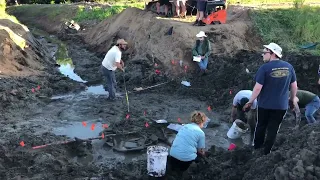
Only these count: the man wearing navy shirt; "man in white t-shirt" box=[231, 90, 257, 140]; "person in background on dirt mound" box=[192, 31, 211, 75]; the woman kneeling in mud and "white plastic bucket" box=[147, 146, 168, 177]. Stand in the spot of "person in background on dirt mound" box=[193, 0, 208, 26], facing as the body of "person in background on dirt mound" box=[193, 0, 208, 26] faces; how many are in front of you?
5

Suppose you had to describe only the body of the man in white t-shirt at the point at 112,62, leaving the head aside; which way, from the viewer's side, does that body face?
to the viewer's right

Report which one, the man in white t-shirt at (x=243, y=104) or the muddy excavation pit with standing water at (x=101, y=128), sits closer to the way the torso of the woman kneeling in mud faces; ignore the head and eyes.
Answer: the man in white t-shirt

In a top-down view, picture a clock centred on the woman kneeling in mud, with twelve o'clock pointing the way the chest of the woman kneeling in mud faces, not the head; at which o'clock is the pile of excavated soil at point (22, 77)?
The pile of excavated soil is roughly at 9 o'clock from the woman kneeling in mud.

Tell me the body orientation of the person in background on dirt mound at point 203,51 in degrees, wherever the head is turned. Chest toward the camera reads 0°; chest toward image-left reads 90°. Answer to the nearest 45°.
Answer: approximately 0°

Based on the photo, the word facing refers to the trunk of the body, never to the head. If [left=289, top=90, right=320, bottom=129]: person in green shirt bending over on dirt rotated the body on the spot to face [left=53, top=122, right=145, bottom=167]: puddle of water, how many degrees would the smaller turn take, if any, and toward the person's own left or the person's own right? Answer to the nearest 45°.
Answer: approximately 45° to the person's own left

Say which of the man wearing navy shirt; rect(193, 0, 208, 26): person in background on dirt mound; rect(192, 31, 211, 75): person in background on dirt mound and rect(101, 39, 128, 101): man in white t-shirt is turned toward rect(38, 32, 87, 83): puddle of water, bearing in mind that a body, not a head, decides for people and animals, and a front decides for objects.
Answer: the man wearing navy shirt

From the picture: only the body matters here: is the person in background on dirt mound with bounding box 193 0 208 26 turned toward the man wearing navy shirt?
yes

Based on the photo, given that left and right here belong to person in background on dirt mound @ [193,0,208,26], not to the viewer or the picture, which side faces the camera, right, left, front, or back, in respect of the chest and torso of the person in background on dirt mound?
front

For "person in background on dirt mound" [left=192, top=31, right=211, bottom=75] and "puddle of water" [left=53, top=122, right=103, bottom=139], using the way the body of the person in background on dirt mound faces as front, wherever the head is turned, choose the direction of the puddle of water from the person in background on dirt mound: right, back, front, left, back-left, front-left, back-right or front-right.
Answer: front-right

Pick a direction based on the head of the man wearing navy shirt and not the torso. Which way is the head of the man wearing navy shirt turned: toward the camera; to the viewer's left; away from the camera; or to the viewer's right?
to the viewer's left

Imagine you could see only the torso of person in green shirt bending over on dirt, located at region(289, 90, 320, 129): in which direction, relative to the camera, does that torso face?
to the viewer's left

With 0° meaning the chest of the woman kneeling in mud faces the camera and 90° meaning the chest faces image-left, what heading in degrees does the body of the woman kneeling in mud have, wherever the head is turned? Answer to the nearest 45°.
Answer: approximately 225°

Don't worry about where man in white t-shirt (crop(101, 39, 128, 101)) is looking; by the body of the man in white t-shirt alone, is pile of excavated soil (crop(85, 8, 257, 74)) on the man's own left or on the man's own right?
on the man's own left

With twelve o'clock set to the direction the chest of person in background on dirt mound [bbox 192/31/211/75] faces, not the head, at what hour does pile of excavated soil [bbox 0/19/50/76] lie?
The pile of excavated soil is roughly at 3 o'clock from the person in background on dirt mound.

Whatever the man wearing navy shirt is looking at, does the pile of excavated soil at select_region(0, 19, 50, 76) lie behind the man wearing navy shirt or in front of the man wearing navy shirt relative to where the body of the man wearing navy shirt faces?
in front

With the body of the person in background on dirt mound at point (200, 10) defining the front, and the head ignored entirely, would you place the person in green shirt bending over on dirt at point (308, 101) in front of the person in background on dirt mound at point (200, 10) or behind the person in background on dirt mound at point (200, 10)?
in front

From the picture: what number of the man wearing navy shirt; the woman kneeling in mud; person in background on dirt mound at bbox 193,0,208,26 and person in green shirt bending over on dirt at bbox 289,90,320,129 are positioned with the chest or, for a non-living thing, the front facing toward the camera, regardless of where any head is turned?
1
